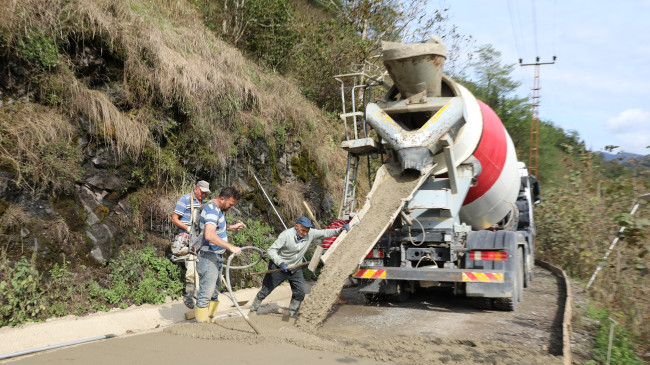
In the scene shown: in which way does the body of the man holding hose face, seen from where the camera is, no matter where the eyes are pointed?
to the viewer's right

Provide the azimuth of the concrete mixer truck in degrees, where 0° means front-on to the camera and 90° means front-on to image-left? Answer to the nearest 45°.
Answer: approximately 225°

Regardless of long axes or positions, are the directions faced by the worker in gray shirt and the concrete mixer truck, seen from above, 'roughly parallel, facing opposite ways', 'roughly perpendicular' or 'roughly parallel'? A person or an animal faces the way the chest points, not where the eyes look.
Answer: roughly perpendicular

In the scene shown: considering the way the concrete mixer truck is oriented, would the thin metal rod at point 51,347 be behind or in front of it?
behind

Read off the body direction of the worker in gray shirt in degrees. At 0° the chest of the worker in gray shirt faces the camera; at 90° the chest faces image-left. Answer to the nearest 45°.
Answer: approximately 315°

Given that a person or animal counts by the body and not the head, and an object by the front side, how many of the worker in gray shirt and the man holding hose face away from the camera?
0

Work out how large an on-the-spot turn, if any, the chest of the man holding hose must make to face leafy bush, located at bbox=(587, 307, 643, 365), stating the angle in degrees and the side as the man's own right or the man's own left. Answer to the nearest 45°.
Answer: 0° — they already face it

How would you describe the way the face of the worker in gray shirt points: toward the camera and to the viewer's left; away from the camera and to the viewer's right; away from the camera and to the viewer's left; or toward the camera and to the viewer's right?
toward the camera and to the viewer's right

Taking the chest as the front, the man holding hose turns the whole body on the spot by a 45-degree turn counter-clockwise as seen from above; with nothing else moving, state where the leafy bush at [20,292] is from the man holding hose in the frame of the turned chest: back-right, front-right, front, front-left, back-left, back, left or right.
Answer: back-left

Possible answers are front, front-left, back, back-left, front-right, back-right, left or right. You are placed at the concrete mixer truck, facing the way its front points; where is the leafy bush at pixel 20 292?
back
